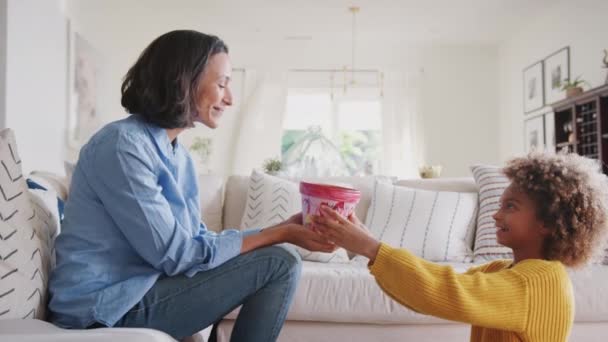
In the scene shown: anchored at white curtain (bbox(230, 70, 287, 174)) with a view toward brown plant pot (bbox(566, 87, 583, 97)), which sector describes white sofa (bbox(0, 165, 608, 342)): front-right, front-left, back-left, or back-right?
front-right

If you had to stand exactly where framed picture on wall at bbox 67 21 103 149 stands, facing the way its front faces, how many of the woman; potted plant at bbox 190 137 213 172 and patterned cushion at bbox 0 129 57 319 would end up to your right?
2

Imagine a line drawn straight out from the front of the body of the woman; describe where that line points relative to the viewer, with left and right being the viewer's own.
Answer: facing to the right of the viewer

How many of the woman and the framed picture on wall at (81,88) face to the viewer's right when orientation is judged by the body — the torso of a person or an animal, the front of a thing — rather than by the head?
2

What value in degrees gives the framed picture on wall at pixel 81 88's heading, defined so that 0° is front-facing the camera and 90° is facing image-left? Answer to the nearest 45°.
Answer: approximately 270°

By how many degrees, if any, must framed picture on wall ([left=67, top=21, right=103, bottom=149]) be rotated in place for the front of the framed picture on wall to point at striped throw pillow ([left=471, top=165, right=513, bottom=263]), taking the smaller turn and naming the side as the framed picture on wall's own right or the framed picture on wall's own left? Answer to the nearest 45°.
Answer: approximately 45° to the framed picture on wall's own right

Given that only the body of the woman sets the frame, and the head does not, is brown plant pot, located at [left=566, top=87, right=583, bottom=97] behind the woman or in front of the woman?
in front

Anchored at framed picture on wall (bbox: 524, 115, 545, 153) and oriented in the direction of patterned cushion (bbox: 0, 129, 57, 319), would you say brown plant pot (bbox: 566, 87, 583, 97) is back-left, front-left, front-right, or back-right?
front-left

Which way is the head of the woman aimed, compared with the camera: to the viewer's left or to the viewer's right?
to the viewer's right

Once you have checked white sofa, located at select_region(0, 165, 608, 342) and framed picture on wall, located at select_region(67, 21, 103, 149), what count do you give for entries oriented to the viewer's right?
1

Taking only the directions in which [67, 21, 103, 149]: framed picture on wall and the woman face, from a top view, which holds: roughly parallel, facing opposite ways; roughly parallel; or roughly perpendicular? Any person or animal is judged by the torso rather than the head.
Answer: roughly parallel

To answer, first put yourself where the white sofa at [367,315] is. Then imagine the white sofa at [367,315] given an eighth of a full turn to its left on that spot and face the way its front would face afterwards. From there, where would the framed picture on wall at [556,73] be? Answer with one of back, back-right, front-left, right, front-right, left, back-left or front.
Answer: left

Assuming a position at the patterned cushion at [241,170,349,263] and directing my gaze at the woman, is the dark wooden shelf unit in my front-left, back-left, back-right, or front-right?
back-left

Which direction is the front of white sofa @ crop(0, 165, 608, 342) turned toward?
toward the camera

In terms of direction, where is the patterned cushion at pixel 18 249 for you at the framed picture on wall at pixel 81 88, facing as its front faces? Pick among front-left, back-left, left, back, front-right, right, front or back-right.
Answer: right
